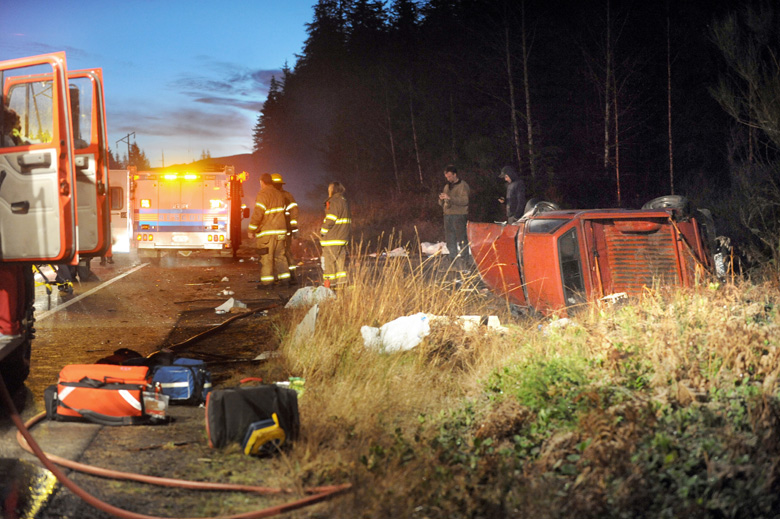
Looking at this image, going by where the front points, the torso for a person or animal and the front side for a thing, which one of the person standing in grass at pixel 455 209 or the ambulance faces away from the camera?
the ambulance

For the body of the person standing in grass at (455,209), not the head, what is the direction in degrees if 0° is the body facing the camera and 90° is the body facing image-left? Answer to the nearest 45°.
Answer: approximately 45°

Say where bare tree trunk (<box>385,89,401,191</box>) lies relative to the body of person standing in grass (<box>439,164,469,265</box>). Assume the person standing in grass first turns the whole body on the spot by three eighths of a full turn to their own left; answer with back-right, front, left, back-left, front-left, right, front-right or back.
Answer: left

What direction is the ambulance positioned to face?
away from the camera

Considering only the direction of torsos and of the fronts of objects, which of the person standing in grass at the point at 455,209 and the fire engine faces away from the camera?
the fire engine

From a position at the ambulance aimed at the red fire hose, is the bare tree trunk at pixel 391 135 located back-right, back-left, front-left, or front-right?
back-left

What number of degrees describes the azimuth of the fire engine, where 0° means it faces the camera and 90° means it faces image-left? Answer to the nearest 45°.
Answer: approximately 180°

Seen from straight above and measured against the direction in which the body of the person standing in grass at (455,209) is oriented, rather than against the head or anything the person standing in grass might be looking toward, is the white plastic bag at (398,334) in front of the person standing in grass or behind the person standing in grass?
in front

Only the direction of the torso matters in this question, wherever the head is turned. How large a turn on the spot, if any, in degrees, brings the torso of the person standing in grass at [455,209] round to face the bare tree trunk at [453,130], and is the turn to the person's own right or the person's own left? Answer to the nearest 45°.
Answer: approximately 135° to the person's own right
